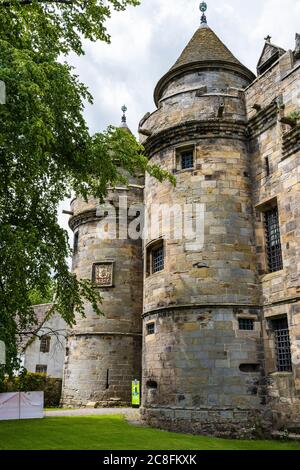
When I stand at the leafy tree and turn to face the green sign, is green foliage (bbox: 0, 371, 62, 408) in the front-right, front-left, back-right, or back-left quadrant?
front-left

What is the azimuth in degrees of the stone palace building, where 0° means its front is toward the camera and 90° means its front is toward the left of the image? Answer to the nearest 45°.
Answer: approximately 45°

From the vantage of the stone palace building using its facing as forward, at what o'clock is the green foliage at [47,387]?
The green foliage is roughly at 3 o'clock from the stone palace building.

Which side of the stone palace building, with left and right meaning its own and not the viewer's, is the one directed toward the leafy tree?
front

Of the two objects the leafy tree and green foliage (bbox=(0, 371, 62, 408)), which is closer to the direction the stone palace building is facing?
the leafy tree

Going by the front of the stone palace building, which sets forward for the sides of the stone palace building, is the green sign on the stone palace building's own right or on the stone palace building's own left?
on the stone palace building's own right

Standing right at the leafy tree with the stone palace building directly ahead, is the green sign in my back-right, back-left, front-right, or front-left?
front-left

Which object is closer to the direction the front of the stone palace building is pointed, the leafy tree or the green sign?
the leafy tree
